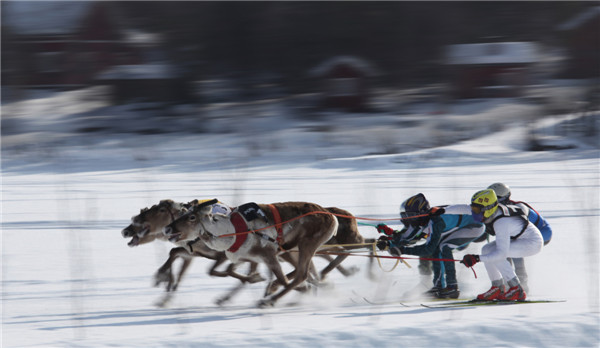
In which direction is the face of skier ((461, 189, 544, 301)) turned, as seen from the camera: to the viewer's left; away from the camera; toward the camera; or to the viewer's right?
to the viewer's left

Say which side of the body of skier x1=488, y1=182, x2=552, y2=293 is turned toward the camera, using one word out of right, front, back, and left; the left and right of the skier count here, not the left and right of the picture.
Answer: left

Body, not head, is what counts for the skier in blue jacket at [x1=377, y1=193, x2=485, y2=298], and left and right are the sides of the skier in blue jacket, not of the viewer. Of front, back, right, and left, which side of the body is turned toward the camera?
left

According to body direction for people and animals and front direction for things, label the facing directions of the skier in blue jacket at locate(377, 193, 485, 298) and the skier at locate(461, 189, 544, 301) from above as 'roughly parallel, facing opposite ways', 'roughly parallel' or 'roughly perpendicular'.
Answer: roughly parallel

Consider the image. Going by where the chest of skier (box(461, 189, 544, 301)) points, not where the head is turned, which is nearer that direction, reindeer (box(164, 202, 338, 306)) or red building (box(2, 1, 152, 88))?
the reindeer

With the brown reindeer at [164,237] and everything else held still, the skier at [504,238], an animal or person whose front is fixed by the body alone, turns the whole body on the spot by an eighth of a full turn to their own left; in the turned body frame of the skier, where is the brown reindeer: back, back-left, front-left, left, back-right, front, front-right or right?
front-right

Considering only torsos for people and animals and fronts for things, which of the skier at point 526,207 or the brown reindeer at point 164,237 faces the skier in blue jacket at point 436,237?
the skier

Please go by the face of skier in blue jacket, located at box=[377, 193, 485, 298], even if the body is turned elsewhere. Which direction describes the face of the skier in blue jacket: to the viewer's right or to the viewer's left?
to the viewer's left

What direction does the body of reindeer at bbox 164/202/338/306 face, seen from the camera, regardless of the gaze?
to the viewer's left

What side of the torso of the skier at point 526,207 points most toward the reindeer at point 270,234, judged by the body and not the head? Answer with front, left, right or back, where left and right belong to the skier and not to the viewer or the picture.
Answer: front

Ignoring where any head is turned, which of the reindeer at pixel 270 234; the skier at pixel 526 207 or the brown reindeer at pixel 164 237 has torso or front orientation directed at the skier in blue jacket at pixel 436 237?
the skier

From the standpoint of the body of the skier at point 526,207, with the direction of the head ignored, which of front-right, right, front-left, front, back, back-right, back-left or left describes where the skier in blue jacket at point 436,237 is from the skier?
front

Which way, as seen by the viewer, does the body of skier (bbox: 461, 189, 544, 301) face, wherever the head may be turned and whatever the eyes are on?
to the viewer's left

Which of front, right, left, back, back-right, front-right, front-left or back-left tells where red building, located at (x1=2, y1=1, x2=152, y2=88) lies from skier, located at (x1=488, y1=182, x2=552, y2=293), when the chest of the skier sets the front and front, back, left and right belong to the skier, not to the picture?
front-right

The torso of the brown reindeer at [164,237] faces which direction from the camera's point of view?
to the viewer's left

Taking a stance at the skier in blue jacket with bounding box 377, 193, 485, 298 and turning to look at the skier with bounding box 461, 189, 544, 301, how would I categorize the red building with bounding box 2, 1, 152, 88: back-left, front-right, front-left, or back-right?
back-left
